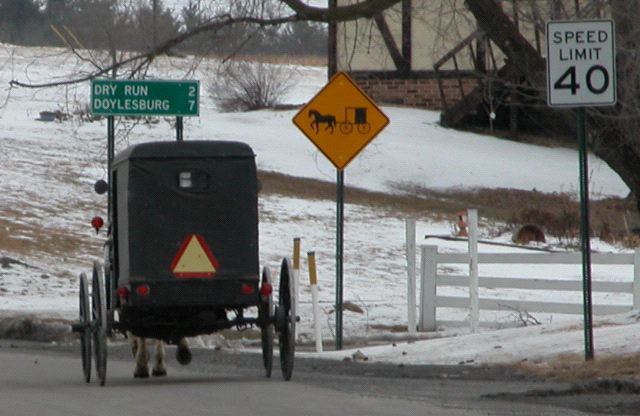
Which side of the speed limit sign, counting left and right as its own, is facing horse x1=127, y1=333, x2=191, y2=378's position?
right

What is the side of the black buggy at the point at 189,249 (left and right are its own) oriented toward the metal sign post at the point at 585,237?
right

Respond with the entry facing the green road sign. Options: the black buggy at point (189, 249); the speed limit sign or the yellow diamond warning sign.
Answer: the black buggy

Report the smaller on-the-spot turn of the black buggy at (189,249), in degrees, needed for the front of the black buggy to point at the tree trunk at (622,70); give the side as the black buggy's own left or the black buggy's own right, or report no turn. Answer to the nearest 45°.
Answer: approximately 45° to the black buggy's own right

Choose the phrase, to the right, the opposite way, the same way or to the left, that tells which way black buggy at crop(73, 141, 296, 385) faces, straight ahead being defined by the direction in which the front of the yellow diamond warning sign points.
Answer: the opposite way

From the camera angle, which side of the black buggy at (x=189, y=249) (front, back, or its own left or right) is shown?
back

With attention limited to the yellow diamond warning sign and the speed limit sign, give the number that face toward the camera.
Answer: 2

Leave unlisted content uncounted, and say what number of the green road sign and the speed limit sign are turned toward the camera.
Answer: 2

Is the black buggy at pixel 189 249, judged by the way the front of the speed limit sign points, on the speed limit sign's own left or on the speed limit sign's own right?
on the speed limit sign's own right

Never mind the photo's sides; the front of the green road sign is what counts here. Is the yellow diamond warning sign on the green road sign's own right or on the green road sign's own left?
on the green road sign's own left

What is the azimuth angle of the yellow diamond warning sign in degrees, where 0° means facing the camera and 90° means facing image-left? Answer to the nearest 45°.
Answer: approximately 0°

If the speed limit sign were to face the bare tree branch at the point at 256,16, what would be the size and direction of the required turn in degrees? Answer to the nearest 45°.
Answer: approximately 135° to its right
